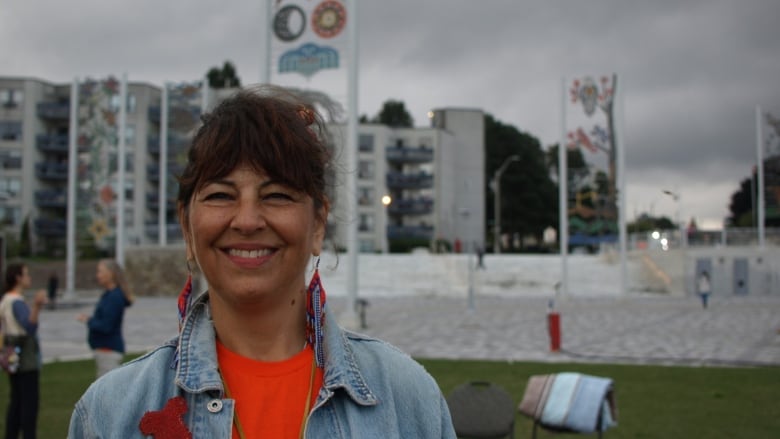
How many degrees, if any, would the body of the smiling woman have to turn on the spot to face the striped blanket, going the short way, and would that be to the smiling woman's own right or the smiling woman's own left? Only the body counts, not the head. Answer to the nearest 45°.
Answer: approximately 135° to the smiling woman's own left

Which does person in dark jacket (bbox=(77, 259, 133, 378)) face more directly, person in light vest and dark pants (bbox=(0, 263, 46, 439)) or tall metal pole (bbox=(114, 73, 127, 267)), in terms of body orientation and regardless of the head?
the person in light vest and dark pants

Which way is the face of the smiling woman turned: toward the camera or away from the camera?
toward the camera

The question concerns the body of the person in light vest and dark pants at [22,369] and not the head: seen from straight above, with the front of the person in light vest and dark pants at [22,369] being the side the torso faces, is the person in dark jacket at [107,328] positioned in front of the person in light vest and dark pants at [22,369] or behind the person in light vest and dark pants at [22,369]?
in front

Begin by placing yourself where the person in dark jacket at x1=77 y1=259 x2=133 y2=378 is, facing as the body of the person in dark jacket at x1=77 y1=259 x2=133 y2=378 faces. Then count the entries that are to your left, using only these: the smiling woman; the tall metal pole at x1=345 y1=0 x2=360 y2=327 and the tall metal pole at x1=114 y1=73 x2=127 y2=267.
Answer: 1

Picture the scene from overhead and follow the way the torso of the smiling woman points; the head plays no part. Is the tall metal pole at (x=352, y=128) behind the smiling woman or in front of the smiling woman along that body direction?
behind

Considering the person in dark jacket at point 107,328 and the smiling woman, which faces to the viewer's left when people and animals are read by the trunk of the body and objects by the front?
the person in dark jacket

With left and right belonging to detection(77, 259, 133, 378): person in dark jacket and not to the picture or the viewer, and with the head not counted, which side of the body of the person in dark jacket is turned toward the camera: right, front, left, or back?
left

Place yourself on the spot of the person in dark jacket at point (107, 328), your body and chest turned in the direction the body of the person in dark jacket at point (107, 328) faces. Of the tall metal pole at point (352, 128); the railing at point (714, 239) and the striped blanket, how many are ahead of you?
0

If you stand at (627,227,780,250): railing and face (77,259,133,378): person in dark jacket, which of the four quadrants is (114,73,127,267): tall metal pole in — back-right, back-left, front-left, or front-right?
front-right

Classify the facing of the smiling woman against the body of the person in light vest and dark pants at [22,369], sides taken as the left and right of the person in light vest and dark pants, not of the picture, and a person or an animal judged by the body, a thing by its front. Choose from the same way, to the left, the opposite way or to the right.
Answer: to the right

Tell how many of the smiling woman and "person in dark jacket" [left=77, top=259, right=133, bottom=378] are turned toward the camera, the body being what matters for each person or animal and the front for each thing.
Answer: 1

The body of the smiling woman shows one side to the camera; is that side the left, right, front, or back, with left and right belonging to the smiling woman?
front

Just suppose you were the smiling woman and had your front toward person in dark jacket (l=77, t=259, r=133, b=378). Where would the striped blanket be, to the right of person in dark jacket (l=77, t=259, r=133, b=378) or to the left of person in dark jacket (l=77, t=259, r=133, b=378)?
right

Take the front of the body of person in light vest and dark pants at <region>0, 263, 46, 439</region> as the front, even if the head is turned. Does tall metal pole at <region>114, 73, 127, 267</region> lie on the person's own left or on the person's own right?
on the person's own left

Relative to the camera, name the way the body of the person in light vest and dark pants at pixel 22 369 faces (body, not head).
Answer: to the viewer's right

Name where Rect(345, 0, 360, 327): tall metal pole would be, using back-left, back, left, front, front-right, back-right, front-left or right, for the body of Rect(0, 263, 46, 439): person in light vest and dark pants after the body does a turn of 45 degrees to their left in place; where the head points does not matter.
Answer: front

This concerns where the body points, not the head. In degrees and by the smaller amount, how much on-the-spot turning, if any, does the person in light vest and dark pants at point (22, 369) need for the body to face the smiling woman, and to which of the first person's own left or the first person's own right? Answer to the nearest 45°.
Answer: approximately 90° to the first person's own right

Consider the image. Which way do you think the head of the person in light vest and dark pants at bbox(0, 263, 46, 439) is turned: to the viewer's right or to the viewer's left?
to the viewer's right

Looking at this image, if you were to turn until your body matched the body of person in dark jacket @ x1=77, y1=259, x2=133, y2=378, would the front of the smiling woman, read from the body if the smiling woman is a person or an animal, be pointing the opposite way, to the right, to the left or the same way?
to the left

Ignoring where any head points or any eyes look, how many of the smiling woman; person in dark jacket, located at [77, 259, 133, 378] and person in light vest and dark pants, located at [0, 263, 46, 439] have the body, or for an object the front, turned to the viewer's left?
1

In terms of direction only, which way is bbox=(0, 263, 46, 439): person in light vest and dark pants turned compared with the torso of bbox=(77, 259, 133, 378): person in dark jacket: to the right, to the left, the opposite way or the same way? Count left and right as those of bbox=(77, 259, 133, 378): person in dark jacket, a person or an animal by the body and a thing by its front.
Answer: the opposite way
